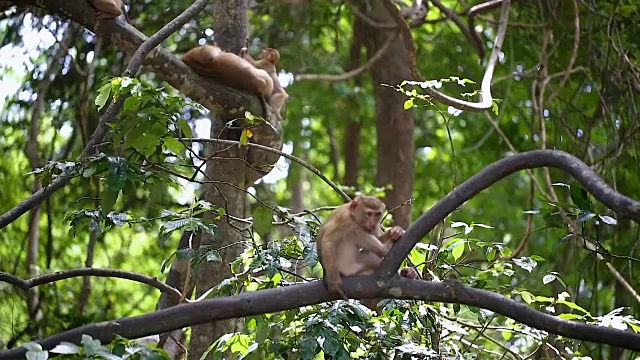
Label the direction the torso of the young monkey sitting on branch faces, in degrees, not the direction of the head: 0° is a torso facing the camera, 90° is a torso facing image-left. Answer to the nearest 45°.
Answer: approximately 315°

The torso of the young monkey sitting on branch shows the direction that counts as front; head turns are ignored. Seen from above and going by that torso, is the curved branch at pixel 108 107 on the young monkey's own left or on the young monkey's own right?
on the young monkey's own right
